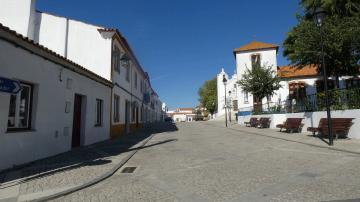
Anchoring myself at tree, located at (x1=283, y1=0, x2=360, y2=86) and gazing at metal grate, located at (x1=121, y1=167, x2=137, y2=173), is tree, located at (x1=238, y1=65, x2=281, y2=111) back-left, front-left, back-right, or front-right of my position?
back-right

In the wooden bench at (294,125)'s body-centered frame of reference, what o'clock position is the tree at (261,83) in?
The tree is roughly at 4 o'clock from the wooden bench.

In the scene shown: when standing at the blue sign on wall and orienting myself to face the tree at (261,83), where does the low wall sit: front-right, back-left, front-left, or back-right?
front-right

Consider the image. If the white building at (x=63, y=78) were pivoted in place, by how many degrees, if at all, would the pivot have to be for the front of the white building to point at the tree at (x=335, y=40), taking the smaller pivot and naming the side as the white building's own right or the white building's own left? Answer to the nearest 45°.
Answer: approximately 45° to the white building's own left

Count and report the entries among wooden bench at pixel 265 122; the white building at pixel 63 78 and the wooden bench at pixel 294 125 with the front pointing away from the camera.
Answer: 0

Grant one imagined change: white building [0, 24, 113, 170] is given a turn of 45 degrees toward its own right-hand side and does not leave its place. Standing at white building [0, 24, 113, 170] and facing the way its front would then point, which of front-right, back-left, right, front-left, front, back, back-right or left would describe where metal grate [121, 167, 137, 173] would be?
front-left

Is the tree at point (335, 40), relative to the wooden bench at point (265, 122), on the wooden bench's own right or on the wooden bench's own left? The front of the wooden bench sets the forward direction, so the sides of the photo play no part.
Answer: on the wooden bench's own left

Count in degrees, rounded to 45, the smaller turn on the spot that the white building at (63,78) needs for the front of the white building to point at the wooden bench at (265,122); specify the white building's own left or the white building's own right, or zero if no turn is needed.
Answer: approximately 45° to the white building's own left

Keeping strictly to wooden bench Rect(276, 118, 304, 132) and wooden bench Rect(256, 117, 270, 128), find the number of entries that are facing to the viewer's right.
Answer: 0

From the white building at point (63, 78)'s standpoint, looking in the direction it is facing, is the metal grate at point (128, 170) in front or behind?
in front

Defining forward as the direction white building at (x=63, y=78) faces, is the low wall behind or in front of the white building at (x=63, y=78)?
in front

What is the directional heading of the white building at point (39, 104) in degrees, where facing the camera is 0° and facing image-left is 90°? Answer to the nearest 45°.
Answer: approximately 315°

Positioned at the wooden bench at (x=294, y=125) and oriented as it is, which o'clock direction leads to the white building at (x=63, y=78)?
The white building is roughly at 12 o'clock from the wooden bench.

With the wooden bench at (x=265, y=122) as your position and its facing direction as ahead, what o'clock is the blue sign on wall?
The blue sign on wall is roughly at 11 o'clock from the wooden bench.
